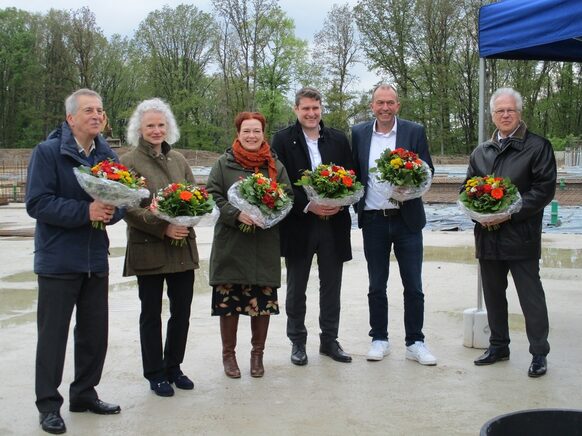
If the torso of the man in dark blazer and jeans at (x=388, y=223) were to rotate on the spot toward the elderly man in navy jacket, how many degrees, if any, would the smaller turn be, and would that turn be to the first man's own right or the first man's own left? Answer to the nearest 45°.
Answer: approximately 45° to the first man's own right

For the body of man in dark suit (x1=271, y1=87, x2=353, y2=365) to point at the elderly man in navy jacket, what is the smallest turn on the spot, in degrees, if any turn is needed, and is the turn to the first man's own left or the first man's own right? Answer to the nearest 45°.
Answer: approximately 45° to the first man's own right

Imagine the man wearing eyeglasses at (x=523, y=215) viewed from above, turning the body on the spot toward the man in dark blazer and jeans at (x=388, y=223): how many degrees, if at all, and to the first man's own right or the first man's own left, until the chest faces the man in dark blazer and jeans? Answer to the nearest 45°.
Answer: approximately 45° to the first man's own right

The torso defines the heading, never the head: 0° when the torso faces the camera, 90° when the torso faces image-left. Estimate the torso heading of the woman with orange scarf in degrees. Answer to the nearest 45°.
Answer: approximately 0°

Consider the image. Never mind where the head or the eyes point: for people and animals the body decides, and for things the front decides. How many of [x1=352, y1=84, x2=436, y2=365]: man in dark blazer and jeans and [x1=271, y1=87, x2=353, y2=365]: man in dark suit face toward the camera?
2

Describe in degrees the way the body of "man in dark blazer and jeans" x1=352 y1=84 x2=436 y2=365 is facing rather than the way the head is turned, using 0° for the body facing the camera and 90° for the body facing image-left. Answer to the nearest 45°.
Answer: approximately 0°

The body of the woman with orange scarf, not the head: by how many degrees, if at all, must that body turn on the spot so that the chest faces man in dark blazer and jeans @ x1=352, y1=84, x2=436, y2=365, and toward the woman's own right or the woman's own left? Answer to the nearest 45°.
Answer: approximately 90° to the woman's own left

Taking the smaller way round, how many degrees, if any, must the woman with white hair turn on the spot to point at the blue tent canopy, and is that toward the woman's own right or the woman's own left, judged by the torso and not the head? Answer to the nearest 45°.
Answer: approximately 45° to the woman's own left

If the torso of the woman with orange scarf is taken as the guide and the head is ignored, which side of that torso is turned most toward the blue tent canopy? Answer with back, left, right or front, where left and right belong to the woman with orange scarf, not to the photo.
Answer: left

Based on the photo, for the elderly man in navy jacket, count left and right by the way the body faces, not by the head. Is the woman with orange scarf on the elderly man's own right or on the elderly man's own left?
on the elderly man's own left
